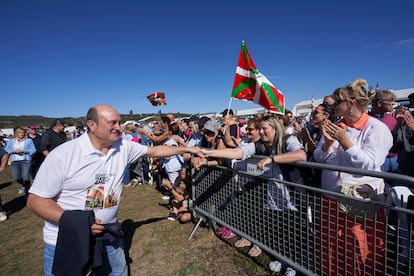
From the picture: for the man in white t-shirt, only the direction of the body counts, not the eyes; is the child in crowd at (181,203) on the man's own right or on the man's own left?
on the man's own left

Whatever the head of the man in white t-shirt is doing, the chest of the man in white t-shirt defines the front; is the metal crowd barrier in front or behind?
in front

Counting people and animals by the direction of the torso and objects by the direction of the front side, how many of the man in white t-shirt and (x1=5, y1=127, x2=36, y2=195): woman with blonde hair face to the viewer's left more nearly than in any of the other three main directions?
0

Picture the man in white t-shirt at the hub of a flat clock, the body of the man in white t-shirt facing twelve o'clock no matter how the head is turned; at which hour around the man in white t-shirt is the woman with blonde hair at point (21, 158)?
The woman with blonde hair is roughly at 7 o'clock from the man in white t-shirt.

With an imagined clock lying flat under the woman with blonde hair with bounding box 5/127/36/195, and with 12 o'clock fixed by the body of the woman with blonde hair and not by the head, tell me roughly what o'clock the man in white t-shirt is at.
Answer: The man in white t-shirt is roughly at 12 o'clock from the woman with blonde hair.

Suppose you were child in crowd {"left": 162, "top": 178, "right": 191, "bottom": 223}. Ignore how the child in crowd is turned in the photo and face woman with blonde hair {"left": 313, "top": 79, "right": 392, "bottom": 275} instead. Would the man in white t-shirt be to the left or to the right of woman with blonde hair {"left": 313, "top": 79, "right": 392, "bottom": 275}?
right

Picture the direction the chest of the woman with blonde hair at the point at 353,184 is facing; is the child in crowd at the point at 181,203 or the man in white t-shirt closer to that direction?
the man in white t-shirt

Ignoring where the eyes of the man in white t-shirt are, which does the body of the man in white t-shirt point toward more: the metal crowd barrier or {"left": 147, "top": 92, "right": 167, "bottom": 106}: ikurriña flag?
the metal crowd barrier

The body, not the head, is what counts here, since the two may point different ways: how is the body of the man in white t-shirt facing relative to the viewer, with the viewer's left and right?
facing the viewer and to the right of the viewer

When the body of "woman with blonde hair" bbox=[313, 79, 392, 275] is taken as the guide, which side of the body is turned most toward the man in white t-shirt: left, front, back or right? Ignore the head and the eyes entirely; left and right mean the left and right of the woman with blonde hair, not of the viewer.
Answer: front

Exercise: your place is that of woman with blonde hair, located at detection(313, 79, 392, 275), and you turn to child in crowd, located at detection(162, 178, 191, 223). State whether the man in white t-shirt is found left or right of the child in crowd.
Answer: left

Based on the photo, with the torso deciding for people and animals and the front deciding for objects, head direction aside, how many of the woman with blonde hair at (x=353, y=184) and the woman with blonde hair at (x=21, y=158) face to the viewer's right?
0

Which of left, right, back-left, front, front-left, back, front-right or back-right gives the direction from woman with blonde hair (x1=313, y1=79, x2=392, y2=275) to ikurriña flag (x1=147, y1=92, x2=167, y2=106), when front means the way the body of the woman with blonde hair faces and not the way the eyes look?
right

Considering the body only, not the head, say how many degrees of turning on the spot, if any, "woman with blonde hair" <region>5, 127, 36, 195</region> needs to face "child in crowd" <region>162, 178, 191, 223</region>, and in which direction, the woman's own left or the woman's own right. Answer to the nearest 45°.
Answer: approximately 45° to the woman's own left

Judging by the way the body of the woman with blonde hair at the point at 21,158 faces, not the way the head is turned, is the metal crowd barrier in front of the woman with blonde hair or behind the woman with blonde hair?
in front
